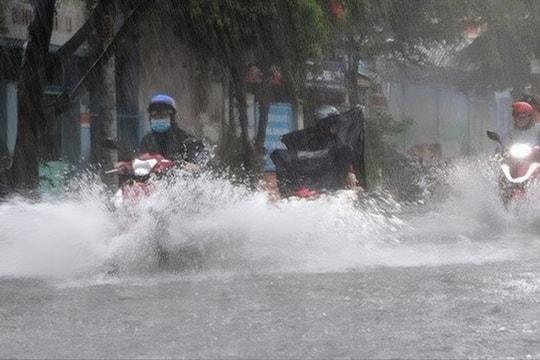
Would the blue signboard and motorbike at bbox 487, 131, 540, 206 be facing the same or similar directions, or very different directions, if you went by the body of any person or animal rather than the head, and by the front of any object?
same or similar directions

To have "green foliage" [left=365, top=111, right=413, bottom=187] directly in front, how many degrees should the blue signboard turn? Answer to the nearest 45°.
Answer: approximately 90° to its left

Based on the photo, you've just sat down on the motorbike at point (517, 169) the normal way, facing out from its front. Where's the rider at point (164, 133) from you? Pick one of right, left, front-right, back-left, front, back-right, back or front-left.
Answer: front-right

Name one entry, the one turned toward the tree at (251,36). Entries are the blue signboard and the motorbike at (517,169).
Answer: the blue signboard

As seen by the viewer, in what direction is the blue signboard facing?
toward the camera

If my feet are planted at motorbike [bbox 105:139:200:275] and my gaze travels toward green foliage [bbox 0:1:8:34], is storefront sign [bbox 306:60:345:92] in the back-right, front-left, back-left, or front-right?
front-right

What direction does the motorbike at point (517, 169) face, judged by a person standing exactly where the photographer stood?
facing the viewer

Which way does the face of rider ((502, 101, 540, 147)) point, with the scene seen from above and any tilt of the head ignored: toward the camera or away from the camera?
toward the camera

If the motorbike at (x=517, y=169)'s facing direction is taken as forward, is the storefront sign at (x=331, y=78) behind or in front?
behind

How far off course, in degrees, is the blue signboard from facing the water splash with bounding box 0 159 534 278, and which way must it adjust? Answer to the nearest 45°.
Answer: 0° — it already faces it
